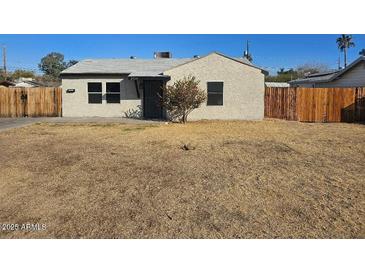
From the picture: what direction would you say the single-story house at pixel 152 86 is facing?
toward the camera

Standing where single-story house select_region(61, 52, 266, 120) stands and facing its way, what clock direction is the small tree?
The small tree is roughly at 11 o'clock from the single-story house.

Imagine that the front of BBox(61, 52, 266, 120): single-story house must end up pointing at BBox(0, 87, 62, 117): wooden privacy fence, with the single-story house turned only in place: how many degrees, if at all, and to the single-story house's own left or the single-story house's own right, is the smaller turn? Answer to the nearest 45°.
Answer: approximately 90° to the single-story house's own right

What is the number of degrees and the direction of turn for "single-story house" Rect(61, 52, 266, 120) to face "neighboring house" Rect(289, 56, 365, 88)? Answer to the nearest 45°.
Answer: approximately 90° to its left

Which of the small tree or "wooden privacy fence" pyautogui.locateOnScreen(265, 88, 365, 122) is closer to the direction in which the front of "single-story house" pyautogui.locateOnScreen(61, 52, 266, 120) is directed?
the small tree

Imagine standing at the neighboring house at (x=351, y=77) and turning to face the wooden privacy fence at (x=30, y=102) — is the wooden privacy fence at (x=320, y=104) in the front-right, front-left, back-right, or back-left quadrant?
front-left

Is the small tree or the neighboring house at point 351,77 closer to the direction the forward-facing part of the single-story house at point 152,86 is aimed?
the small tree

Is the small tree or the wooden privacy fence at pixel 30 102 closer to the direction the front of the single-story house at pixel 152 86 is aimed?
the small tree

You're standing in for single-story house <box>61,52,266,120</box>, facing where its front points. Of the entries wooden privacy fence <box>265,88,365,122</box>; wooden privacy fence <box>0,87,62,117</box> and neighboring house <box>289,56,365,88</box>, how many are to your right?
1

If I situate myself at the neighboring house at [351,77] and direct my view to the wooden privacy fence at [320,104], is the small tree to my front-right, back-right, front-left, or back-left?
front-right

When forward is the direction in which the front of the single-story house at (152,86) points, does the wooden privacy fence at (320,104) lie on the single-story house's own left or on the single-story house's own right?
on the single-story house's own left
